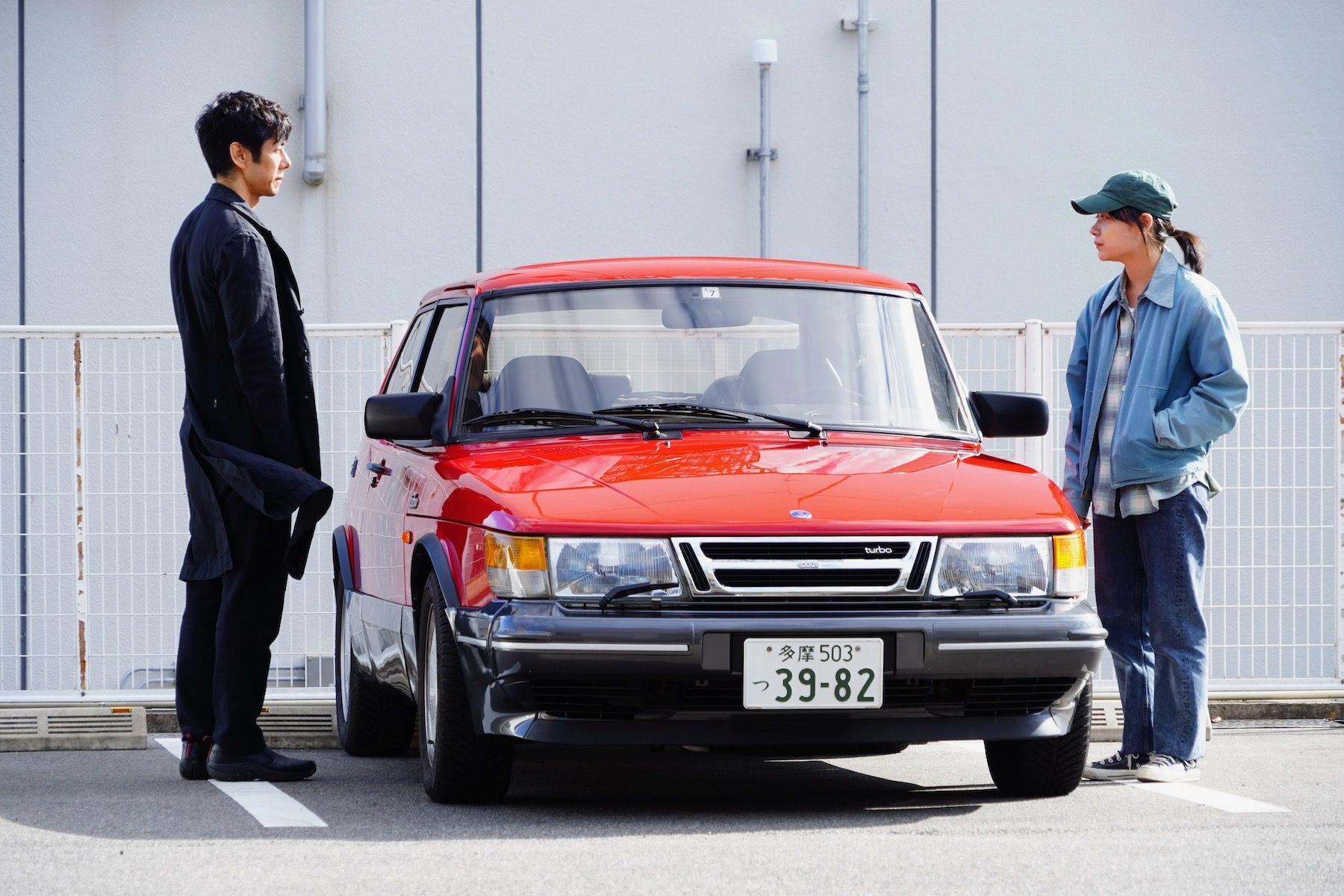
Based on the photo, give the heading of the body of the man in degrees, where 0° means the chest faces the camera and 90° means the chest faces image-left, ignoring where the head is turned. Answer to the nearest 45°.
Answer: approximately 270°

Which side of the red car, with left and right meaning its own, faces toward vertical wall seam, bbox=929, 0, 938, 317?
back

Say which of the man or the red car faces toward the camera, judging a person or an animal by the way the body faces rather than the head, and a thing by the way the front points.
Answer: the red car

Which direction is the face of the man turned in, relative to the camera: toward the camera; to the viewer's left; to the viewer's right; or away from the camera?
to the viewer's right

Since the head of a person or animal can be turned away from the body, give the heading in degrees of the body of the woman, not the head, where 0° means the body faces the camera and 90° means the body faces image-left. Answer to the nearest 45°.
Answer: approximately 45°

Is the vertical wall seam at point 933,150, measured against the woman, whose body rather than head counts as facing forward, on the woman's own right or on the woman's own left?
on the woman's own right

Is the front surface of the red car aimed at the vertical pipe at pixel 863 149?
no

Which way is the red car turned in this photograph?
toward the camera

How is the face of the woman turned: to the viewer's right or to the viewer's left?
to the viewer's left

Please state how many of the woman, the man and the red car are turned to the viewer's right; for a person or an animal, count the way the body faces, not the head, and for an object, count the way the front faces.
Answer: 1

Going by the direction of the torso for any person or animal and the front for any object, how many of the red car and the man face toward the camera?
1

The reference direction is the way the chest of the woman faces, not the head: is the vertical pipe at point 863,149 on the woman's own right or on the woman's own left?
on the woman's own right

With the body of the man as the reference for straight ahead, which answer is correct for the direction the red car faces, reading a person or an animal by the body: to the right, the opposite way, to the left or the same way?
to the right

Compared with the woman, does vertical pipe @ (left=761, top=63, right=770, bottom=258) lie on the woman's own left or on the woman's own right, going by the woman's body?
on the woman's own right

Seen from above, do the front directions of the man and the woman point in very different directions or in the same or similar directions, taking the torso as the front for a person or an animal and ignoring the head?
very different directions

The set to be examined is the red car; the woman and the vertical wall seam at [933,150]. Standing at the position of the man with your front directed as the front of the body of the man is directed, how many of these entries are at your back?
0

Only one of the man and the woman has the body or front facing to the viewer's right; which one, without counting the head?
the man

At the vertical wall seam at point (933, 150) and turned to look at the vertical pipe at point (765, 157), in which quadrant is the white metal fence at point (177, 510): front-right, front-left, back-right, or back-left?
front-left
